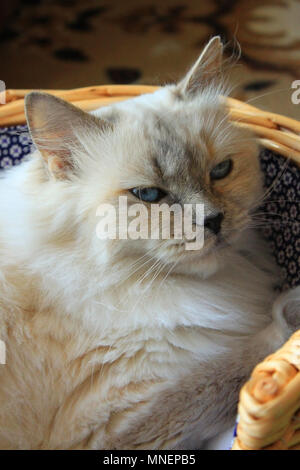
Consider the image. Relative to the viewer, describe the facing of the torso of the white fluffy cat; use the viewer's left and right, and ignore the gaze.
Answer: facing the viewer and to the right of the viewer
